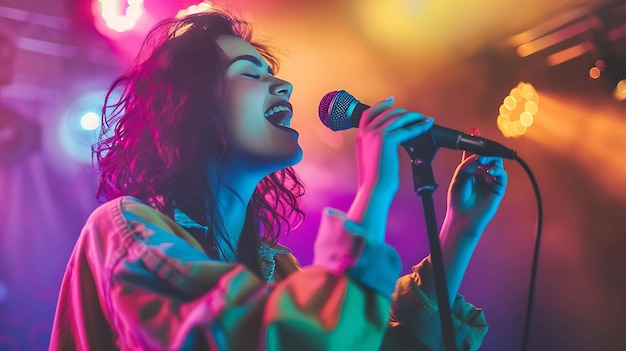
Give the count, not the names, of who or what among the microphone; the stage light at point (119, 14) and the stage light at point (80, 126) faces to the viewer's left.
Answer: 1

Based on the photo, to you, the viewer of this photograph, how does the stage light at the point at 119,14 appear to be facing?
facing the viewer

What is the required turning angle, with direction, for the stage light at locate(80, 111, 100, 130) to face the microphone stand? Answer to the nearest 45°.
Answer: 0° — it already faces it

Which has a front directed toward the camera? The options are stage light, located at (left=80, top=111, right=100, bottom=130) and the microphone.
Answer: the stage light

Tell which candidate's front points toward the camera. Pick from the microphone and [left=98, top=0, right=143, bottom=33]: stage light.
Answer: the stage light

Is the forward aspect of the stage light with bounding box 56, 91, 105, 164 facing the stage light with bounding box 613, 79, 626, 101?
no

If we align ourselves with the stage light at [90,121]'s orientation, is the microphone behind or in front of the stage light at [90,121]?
in front

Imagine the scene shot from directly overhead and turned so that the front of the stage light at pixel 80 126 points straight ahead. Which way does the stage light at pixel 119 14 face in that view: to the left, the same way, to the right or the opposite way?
the same way

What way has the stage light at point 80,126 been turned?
toward the camera

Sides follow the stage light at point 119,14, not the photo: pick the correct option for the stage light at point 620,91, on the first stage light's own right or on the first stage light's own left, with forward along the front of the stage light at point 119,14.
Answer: on the first stage light's own left

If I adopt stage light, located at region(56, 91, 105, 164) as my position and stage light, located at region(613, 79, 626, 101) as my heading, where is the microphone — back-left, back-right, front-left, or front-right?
front-right

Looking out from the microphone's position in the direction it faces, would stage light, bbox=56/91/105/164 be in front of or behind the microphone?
in front

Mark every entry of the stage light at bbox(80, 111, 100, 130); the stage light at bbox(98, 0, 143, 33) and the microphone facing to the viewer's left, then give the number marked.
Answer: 1

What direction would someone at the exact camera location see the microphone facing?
facing to the left of the viewer

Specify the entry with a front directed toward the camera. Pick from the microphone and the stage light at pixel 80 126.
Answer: the stage light
